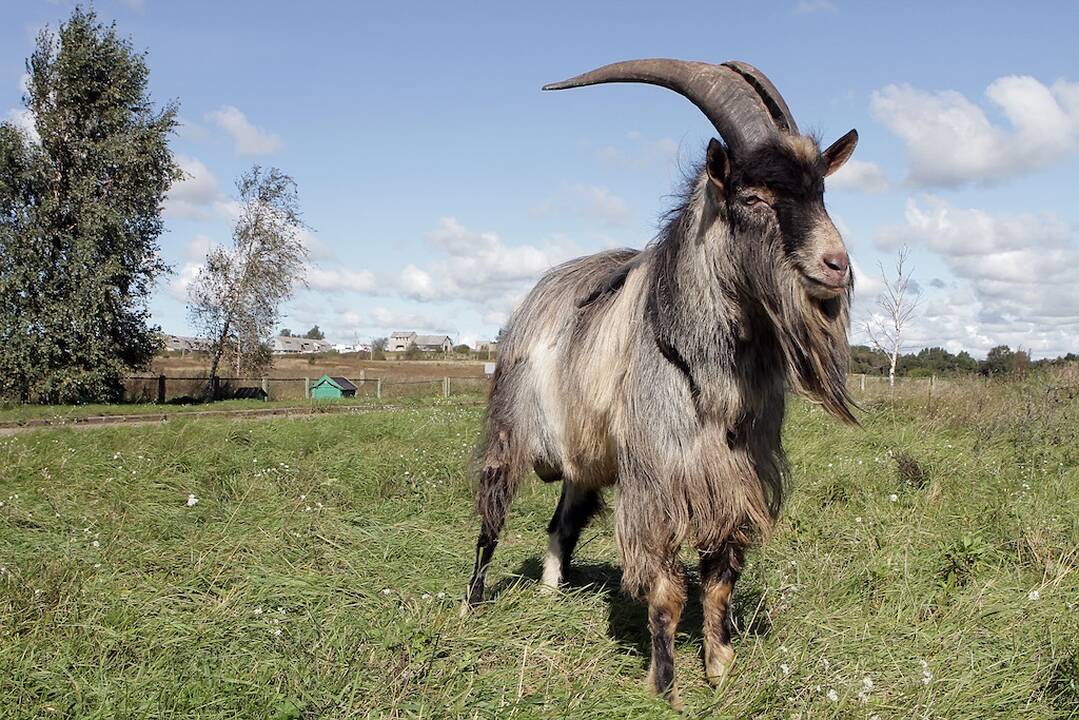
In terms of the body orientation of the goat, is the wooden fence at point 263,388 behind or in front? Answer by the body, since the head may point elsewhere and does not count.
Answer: behind

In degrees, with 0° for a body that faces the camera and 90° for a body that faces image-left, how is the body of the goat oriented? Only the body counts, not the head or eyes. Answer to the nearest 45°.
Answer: approximately 315°

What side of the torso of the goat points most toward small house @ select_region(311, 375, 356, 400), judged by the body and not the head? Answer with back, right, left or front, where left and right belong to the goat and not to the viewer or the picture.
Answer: back
